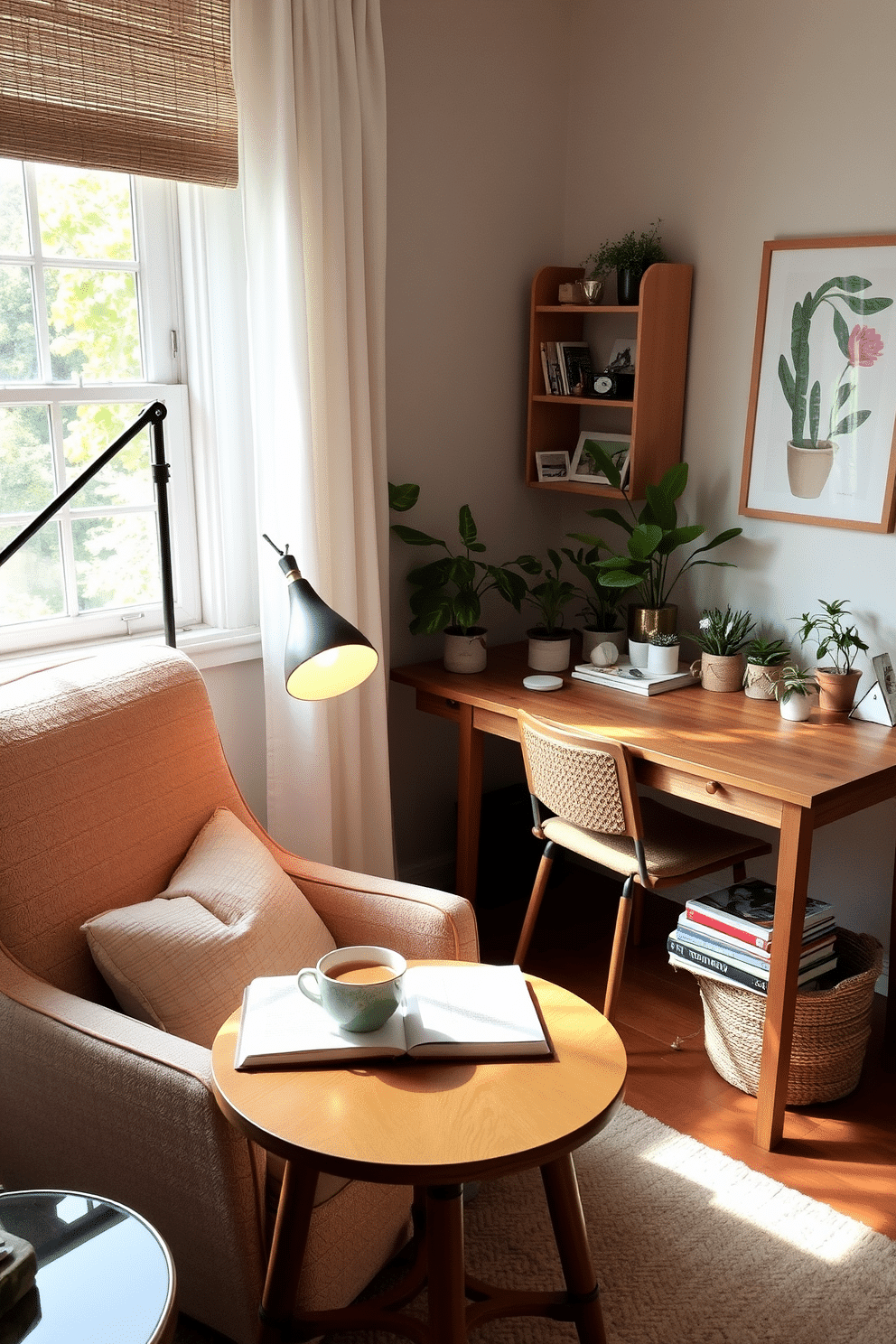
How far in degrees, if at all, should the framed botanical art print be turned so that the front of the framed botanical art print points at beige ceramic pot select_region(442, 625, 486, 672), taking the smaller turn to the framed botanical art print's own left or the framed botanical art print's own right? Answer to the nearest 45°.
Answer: approximately 45° to the framed botanical art print's own right

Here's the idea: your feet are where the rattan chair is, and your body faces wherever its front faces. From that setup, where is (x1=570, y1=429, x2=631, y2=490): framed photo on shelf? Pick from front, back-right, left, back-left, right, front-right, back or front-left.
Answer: front-left

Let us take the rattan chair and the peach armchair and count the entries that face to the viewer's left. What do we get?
0

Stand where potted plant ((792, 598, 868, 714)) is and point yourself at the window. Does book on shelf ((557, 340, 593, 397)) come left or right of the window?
right

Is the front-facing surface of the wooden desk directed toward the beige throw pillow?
yes

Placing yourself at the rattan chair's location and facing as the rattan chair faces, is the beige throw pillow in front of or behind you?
behind

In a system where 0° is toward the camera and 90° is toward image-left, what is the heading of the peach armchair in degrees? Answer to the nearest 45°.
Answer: approximately 315°

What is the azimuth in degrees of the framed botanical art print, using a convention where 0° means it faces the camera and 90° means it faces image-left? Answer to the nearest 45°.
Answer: approximately 45°

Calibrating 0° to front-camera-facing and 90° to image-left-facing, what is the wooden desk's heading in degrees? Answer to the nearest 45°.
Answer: approximately 45°

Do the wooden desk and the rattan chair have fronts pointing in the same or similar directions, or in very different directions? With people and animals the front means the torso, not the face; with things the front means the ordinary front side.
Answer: very different directions

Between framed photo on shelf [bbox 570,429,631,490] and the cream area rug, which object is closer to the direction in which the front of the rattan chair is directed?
the framed photo on shelf
